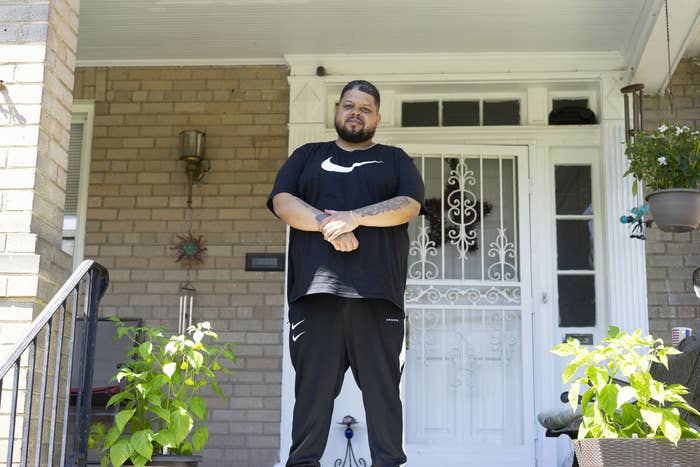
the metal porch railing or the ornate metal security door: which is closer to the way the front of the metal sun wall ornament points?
the metal porch railing

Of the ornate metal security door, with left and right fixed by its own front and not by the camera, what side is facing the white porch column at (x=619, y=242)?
left

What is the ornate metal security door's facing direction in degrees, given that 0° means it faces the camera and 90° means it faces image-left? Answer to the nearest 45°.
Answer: approximately 0°

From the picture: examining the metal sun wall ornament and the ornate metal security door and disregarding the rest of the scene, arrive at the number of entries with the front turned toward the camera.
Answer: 2

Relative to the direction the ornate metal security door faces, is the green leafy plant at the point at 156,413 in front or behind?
in front

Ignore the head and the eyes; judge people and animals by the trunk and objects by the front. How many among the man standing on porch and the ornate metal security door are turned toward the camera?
2

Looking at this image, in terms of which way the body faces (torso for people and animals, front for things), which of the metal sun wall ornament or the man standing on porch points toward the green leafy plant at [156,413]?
the metal sun wall ornament

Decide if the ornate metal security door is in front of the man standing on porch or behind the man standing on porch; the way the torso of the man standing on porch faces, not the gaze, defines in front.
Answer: behind

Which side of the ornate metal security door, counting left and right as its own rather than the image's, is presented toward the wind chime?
right
